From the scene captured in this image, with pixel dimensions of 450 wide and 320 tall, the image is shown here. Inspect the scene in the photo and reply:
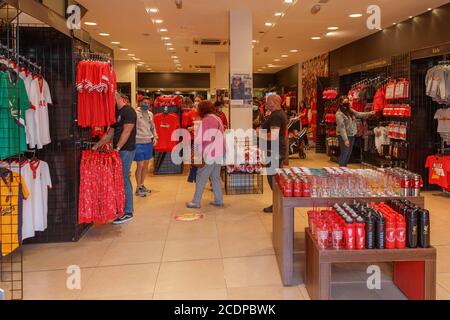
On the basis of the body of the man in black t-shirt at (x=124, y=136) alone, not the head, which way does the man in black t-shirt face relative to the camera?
to the viewer's left

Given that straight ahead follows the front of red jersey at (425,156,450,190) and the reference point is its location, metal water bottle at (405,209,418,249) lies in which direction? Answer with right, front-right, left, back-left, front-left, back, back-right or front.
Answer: front-left

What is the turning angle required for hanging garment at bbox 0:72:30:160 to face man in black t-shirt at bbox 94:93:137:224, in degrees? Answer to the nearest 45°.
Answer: approximately 90° to its left

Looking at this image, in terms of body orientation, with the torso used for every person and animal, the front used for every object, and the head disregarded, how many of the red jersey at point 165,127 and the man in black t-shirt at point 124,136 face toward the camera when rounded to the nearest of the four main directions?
1

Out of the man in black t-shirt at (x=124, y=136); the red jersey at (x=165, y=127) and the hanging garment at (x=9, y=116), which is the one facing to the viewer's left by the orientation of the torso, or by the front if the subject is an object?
the man in black t-shirt

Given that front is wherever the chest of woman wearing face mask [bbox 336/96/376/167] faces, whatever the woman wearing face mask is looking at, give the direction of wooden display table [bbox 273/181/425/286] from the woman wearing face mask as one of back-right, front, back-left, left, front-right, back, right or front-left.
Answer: front-right

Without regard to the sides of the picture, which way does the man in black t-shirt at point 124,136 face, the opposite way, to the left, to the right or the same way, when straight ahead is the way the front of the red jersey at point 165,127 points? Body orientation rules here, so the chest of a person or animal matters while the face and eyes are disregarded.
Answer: to the right

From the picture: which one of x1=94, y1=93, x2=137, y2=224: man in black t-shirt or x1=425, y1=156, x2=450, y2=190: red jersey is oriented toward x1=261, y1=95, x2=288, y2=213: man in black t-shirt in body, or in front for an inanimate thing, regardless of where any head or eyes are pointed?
the red jersey
